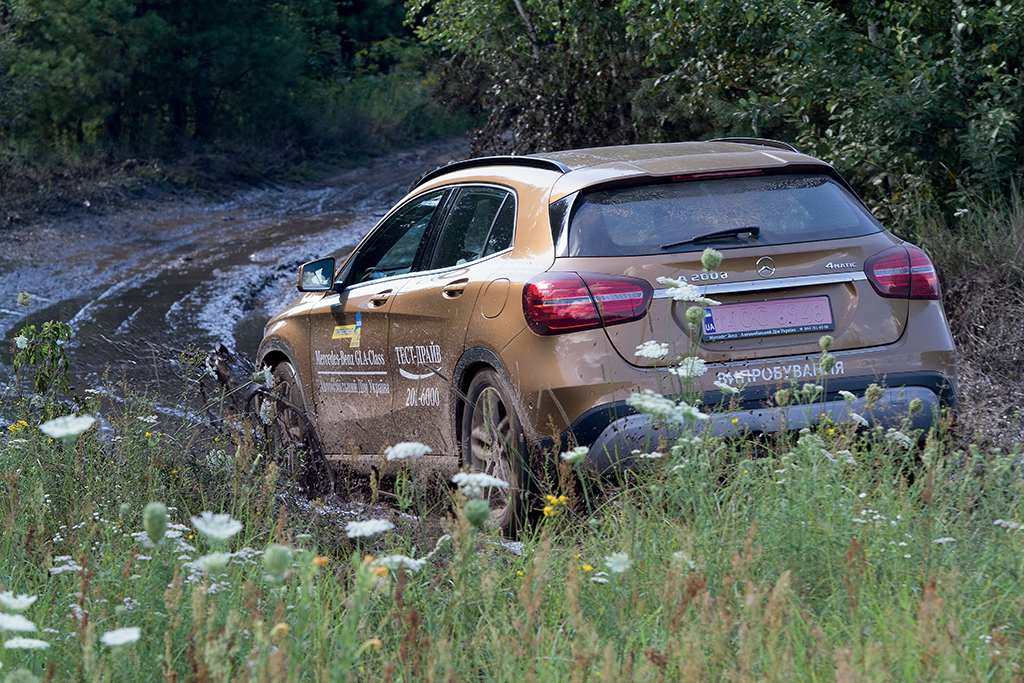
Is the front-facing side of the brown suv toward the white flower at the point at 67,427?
no

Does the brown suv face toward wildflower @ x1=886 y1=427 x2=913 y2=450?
no

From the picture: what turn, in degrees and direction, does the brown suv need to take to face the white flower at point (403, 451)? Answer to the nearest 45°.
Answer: approximately 135° to its left

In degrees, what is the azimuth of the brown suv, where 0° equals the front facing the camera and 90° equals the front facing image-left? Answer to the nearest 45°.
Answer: approximately 135°

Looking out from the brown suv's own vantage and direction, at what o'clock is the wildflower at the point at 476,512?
The wildflower is roughly at 8 o'clock from the brown suv.

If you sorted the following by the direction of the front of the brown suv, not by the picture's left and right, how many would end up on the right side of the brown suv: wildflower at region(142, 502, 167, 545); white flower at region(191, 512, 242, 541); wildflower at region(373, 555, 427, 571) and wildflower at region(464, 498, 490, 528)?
0

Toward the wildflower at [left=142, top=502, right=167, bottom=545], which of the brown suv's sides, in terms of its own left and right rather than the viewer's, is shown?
left

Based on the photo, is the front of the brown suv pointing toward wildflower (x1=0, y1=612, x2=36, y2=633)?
no

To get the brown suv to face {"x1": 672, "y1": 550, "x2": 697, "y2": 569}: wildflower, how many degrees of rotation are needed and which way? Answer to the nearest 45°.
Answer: approximately 135° to its left

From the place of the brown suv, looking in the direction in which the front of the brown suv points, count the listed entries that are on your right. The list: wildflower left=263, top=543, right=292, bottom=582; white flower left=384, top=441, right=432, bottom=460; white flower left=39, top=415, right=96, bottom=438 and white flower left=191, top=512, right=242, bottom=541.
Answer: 0

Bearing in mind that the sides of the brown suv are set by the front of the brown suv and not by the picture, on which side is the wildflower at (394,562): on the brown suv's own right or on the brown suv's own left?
on the brown suv's own left

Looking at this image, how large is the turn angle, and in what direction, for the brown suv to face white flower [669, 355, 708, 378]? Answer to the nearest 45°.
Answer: approximately 135° to its left

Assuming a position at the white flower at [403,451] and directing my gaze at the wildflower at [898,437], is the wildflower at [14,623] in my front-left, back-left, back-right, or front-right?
back-right

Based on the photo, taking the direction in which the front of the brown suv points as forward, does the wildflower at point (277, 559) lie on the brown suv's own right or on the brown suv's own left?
on the brown suv's own left

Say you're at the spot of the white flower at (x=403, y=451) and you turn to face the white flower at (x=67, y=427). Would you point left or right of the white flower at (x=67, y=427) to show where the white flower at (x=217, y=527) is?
left
